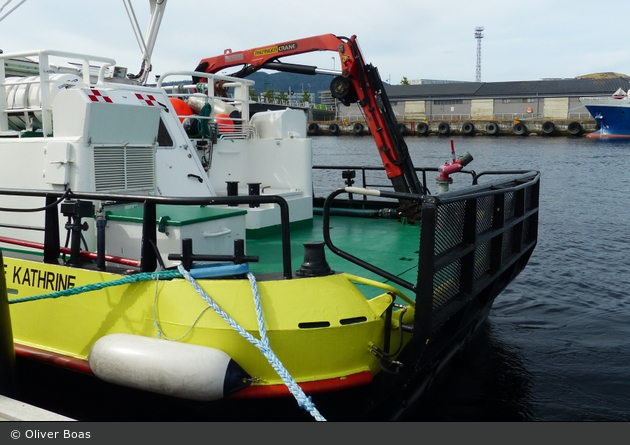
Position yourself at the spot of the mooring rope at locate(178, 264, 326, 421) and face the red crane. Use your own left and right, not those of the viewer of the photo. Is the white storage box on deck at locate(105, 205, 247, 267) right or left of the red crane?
left

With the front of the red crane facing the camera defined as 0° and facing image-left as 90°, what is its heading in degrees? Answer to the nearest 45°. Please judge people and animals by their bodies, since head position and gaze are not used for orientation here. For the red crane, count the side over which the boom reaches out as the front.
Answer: approximately 90°

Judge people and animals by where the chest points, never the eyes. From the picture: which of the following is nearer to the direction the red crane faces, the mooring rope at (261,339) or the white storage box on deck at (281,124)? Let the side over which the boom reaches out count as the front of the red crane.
the white storage box on deck
